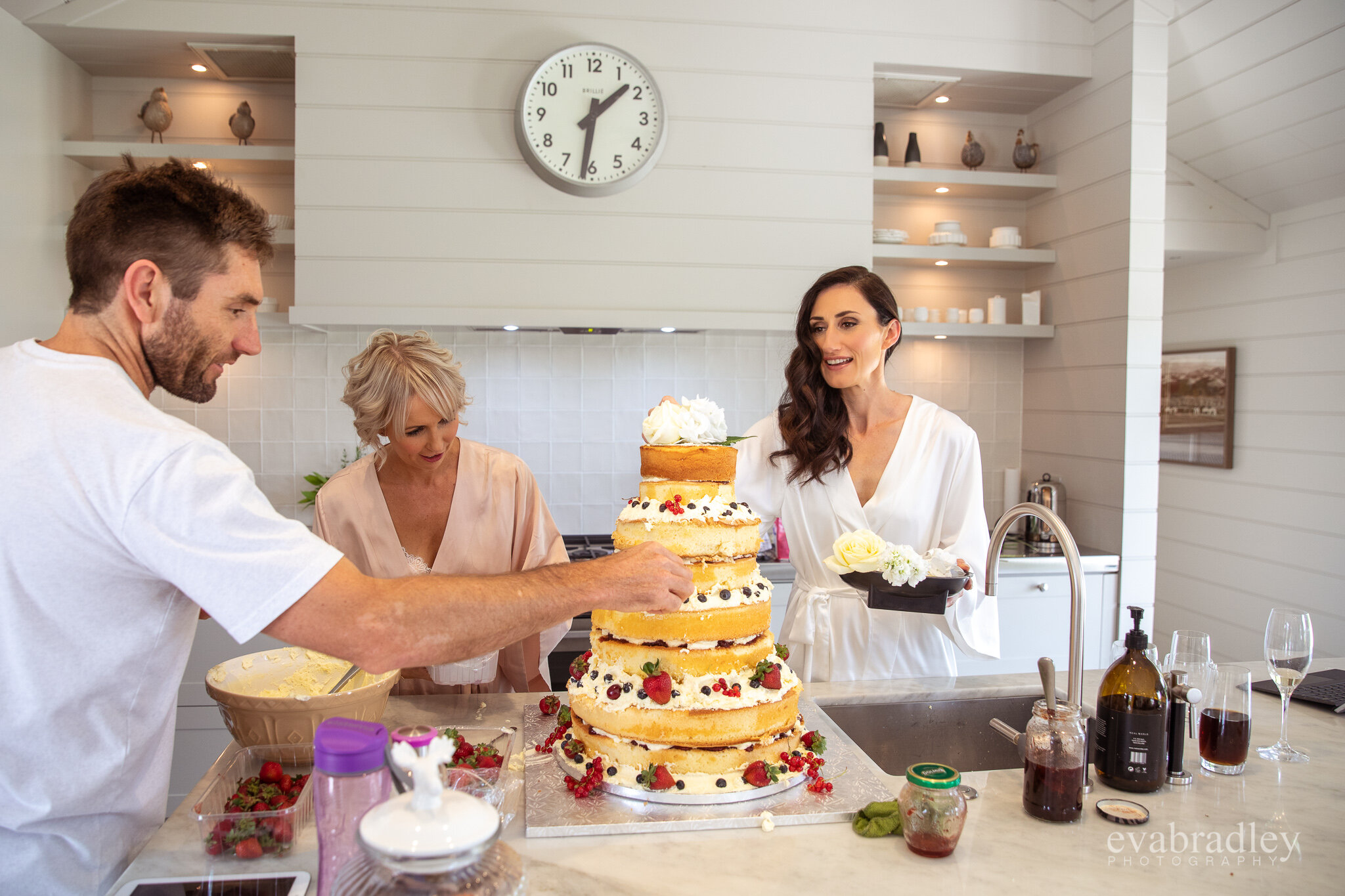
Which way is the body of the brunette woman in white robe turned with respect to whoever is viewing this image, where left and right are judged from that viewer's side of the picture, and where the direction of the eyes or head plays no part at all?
facing the viewer

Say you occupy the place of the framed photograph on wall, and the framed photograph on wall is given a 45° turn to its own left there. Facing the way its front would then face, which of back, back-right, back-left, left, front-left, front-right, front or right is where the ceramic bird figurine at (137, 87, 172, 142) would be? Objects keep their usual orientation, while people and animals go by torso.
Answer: front-right

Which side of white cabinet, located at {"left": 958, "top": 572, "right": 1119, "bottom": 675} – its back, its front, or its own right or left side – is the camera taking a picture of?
front

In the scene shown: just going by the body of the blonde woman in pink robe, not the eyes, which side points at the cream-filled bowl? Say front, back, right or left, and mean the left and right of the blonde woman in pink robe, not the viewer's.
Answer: front

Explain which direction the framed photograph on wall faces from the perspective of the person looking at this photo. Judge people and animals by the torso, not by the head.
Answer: facing the viewer and to the left of the viewer

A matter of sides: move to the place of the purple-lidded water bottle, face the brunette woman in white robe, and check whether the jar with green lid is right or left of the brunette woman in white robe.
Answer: right

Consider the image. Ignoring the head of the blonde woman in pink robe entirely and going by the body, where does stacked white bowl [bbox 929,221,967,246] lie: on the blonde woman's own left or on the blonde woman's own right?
on the blonde woman's own left

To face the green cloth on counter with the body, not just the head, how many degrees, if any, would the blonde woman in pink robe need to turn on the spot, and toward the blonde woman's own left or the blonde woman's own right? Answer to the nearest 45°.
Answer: approximately 45° to the blonde woman's own left

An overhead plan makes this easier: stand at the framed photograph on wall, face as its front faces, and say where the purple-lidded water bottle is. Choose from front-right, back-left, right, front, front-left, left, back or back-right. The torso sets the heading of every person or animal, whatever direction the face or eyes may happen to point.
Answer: front-left

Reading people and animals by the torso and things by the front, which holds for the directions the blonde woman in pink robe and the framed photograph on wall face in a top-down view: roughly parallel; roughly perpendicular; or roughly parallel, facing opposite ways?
roughly perpendicular

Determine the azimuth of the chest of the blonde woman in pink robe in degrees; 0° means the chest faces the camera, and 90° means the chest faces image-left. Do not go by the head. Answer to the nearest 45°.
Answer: approximately 0°

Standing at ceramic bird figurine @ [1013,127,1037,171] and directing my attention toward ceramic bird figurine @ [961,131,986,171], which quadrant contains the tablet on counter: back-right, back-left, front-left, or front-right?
front-left

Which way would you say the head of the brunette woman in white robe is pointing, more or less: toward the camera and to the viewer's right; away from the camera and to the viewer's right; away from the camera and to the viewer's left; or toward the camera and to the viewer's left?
toward the camera and to the viewer's left
